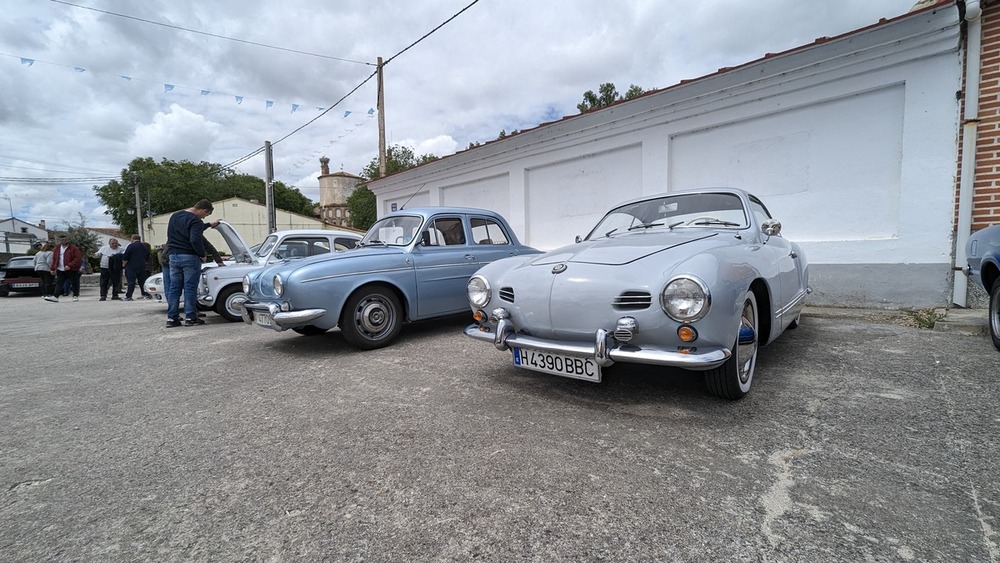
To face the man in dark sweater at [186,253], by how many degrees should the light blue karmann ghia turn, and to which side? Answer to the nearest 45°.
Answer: approximately 45° to its right

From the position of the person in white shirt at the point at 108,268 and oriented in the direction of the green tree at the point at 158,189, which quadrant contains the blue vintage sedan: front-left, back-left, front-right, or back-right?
back-right

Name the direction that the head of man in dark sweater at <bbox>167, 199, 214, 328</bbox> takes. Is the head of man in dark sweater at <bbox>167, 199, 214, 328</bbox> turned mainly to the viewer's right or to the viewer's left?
to the viewer's right

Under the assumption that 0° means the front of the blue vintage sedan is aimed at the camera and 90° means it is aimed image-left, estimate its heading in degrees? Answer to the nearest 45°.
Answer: approximately 45°

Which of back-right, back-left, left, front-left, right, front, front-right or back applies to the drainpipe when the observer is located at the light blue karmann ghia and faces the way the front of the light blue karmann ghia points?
back

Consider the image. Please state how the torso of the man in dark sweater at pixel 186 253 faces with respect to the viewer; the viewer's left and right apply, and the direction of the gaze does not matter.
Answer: facing away from the viewer and to the right of the viewer

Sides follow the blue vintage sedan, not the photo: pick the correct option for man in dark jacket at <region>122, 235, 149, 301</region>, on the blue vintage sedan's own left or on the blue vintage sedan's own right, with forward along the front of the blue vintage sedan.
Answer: on the blue vintage sedan's own right

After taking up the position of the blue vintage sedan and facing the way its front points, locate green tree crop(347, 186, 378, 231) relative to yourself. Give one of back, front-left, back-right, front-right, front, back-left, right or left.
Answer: back-right

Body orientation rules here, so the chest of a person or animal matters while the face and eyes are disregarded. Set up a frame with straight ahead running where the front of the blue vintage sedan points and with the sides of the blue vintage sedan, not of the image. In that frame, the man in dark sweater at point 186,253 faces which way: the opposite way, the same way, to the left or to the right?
the opposite way
